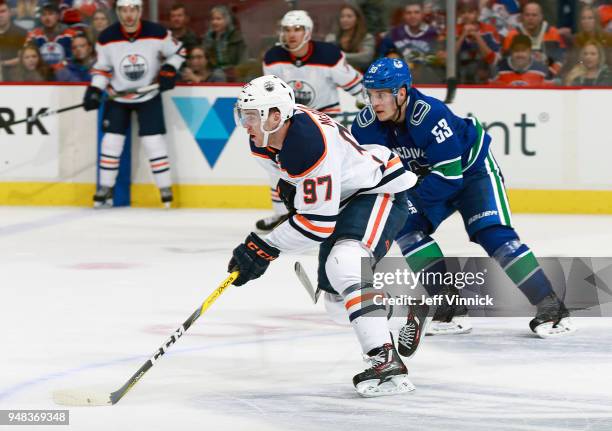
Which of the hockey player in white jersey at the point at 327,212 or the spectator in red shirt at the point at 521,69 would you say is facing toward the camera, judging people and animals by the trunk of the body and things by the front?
the spectator in red shirt

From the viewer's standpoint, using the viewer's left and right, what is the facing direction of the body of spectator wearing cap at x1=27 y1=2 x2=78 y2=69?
facing the viewer

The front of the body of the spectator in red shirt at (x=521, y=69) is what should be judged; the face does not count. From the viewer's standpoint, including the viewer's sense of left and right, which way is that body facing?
facing the viewer

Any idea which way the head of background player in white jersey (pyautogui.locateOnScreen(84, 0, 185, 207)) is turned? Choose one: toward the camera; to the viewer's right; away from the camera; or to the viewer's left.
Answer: toward the camera

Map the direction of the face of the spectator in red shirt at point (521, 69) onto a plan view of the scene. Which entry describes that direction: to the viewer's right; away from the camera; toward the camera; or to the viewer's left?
toward the camera

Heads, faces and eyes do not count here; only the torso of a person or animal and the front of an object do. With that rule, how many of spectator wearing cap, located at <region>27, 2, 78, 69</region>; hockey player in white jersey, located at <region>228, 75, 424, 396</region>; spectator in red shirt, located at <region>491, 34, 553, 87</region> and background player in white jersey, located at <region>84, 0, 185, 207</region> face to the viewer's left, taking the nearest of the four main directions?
1

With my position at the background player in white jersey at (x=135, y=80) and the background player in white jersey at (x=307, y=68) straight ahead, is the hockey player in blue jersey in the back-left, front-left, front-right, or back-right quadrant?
front-right

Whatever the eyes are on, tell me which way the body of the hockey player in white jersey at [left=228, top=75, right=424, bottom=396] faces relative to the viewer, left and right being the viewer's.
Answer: facing to the left of the viewer

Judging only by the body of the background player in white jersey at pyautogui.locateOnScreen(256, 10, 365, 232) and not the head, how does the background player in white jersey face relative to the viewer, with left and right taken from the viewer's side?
facing the viewer and to the left of the viewer

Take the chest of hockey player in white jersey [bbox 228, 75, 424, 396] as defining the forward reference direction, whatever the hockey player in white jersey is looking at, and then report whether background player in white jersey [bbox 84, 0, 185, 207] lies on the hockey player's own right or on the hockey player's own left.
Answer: on the hockey player's own right

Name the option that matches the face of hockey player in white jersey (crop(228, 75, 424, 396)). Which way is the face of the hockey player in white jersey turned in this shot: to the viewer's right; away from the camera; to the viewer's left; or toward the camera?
to the viewer's left

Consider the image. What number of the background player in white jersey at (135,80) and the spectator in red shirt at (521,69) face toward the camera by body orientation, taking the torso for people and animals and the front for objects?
2

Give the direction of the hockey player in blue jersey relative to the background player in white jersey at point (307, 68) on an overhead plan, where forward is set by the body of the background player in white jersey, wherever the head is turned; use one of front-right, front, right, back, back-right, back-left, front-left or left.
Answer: front-left

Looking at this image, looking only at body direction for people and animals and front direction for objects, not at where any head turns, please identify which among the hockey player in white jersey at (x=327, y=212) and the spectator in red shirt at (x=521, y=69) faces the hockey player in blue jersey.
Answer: the spectator in red shirt

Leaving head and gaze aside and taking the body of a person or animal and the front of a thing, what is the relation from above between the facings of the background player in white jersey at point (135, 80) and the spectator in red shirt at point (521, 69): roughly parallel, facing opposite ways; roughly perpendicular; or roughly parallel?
roughly parallel
